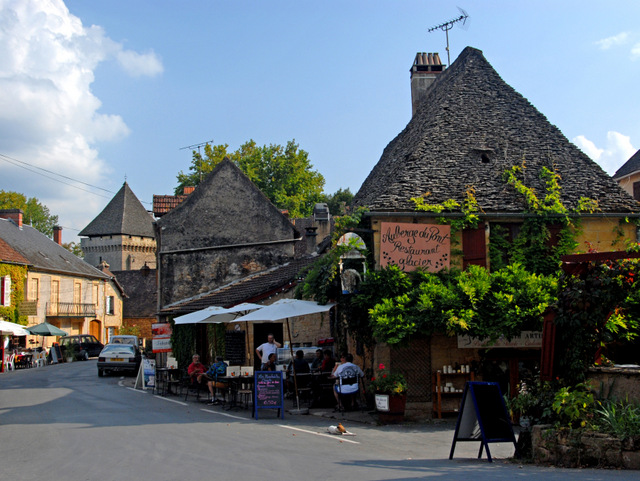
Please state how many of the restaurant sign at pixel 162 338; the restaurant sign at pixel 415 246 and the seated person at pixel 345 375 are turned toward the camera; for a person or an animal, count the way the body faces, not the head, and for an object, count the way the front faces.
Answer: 2

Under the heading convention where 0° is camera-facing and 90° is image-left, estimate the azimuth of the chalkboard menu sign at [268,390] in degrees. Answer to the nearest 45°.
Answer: approximately 0°
